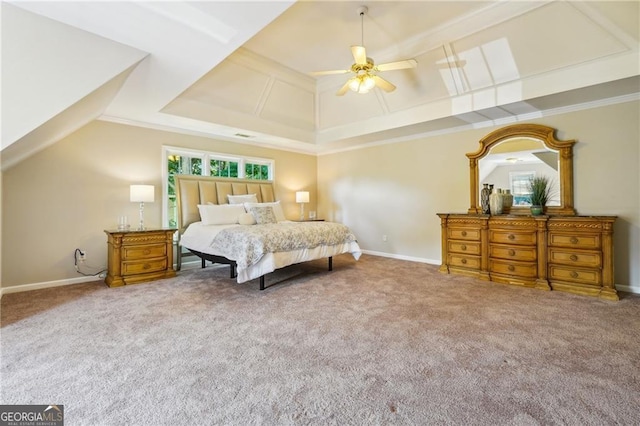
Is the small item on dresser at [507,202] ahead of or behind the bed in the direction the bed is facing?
ahead

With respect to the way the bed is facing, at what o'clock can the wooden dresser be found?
The wooden dresser is roughly at 11 o'clock from the bed.

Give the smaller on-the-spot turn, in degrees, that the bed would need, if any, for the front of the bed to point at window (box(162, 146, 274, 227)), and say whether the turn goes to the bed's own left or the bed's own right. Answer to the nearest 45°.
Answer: approximately 180°

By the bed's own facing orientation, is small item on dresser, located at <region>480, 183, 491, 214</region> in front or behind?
in front

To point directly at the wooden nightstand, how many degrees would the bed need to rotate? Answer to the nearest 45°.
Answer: approximately 135° to its right

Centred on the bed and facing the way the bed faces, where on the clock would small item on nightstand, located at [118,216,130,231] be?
The small item on nightstand is roughly at 5 o'clock from the bed.

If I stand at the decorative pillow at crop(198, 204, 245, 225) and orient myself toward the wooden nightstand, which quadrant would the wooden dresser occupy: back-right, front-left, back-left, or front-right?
back-left
